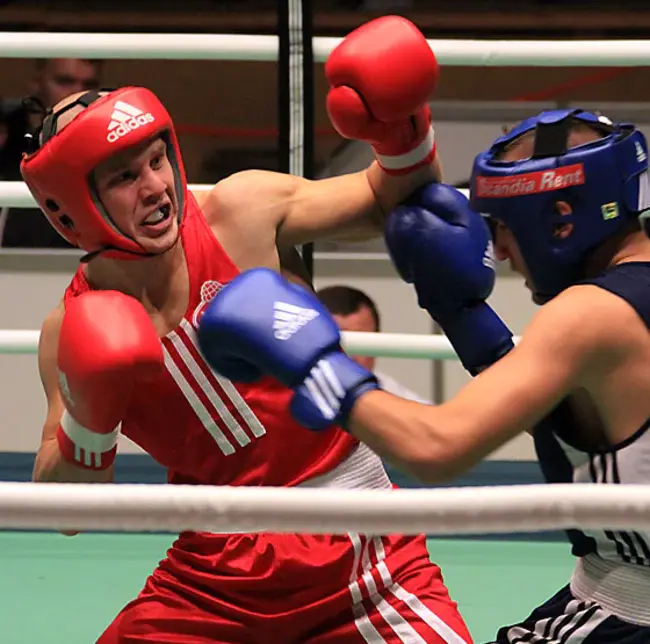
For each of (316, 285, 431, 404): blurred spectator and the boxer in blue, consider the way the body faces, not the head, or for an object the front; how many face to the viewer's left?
1

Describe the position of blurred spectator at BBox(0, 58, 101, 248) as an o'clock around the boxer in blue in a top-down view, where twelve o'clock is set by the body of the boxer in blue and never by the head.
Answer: The blurred spectator is roughly at 2 o'clock from the boxer in blue.

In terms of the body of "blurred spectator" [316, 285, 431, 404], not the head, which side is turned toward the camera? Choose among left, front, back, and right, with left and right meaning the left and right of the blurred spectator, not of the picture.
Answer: front

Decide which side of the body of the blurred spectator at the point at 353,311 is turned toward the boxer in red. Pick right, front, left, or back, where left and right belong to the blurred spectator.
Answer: front

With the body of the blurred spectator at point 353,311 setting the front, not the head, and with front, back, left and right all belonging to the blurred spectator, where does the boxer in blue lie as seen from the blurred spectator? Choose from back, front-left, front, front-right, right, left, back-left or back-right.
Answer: front

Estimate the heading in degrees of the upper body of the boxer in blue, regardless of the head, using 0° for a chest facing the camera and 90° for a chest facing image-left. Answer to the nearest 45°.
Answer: approximately 90°

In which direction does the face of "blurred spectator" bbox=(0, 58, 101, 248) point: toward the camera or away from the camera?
toward the camera

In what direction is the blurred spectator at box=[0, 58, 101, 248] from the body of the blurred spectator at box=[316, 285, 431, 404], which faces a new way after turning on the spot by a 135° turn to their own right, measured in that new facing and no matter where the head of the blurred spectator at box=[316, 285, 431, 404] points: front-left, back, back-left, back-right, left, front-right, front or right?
front

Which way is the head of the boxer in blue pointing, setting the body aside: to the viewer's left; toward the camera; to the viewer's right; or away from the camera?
to the viewer's left

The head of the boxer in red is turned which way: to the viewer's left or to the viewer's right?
to the viewer's right

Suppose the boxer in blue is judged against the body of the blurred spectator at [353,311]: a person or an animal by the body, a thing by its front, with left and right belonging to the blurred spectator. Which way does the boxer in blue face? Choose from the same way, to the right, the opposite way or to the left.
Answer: to the right
